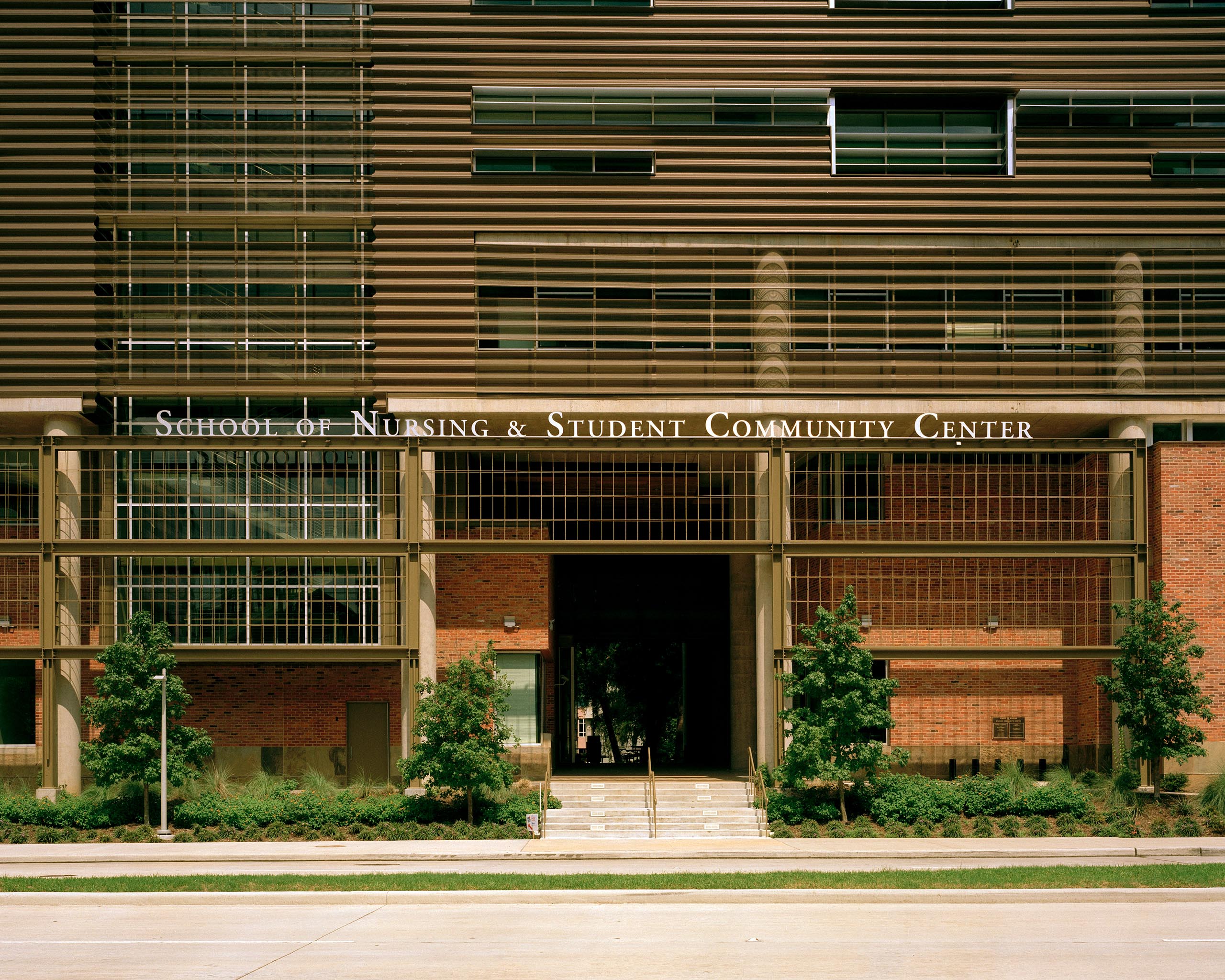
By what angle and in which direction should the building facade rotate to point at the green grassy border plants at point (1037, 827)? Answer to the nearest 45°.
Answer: approximately 45° to its left

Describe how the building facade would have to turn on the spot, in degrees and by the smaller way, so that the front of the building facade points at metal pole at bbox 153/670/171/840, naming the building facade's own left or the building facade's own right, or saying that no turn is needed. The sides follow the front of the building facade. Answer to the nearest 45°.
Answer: approximately 45° to the building facade's own right

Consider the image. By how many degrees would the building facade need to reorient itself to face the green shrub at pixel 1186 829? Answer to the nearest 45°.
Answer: approximately 45° to its left

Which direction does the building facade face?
toward the camera
